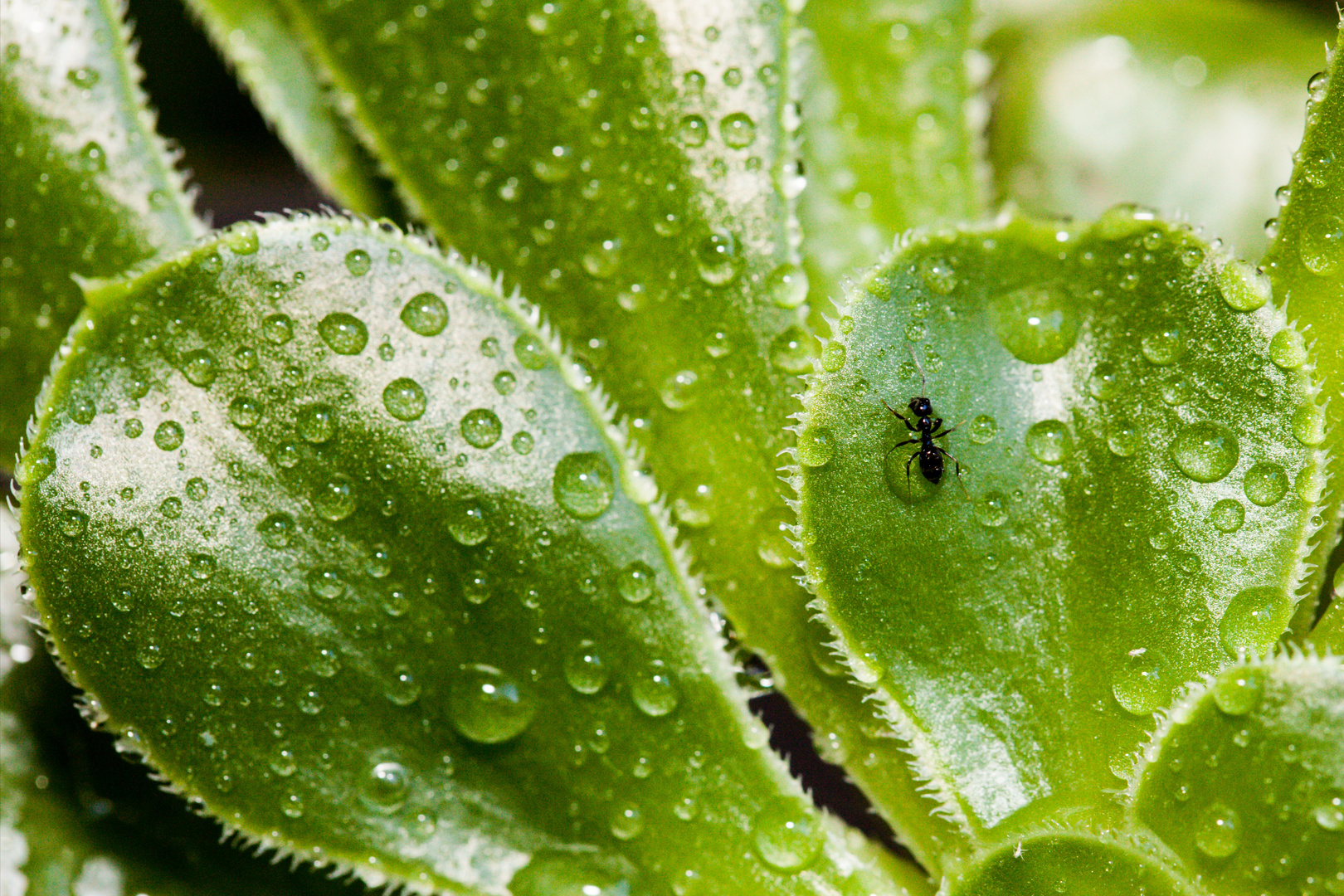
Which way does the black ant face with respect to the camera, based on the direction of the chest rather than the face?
away from the camera

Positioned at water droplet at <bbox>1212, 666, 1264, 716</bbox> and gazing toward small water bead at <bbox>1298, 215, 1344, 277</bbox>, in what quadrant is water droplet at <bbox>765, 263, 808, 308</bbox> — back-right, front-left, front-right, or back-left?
front-left
